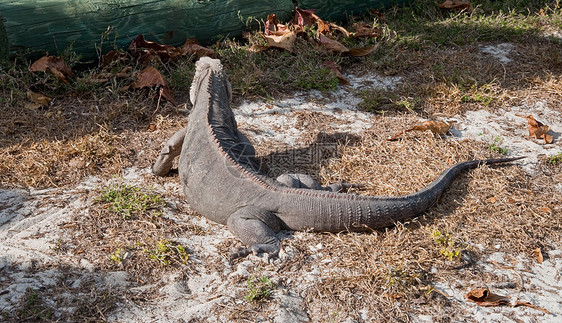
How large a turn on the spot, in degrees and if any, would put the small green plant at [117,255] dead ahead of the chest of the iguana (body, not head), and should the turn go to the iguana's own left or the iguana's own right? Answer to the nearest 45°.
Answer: approximately 90° to the iguana's own left

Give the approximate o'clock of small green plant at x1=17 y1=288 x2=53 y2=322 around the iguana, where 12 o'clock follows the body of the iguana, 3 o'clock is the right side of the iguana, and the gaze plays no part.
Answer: The small green plant is roughly at 9 o'clock from the iguana.

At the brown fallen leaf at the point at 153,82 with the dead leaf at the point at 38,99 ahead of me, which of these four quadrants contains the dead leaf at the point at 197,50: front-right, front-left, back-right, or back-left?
back-right

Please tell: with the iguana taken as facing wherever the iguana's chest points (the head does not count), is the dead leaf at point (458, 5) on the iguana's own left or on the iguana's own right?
on the iguana's own right

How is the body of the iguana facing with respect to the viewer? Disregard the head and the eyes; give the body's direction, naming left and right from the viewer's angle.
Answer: facing away from the viewer and to the left of the viewer

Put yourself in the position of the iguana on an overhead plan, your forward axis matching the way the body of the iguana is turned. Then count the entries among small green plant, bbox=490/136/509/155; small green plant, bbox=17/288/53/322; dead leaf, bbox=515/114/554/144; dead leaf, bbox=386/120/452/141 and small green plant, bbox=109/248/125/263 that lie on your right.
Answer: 3

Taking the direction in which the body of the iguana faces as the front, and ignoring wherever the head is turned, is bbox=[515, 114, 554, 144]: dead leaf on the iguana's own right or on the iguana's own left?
on the iguana's own right

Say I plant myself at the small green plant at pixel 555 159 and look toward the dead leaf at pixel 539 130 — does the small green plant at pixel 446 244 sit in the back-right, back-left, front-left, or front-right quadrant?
back-left

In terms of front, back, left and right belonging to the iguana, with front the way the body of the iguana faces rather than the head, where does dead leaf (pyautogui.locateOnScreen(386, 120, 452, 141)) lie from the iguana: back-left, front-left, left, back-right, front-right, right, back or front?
right

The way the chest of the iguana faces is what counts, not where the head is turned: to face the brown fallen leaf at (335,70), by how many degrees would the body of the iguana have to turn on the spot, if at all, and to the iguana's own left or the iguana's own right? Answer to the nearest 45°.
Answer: approximately 45° to the iguana's own right

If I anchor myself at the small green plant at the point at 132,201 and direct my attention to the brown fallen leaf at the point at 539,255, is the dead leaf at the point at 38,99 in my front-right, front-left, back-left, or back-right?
back-left

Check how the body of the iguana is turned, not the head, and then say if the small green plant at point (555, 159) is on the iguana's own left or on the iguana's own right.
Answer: on the iguana's own right

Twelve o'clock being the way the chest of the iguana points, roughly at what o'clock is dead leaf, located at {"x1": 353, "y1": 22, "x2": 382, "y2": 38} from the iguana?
The dead leaf is roughly at 2 o'clock from the iguana.
